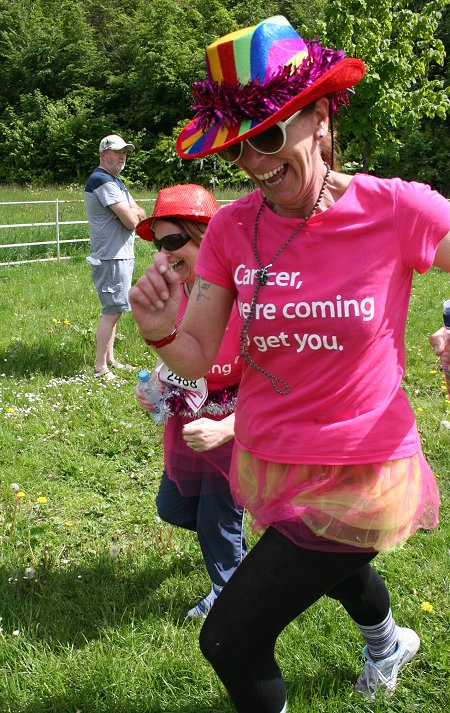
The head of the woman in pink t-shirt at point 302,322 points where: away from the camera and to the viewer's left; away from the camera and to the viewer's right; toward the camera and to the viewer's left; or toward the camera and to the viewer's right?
toward the camera and to the viewer's left

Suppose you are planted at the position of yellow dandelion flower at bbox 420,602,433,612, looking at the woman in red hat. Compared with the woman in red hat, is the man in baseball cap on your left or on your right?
right

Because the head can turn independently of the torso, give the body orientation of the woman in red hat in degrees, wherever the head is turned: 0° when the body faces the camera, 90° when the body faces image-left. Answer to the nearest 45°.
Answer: approximately 45°

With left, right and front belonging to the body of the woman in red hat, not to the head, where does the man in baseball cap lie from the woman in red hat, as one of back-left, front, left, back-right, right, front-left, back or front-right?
back-right

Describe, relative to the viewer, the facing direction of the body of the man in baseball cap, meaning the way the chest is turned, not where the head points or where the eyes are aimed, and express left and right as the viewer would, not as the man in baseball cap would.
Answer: facing to the right of the viewer

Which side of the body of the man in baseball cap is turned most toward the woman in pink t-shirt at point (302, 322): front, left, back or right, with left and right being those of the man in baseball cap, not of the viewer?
right

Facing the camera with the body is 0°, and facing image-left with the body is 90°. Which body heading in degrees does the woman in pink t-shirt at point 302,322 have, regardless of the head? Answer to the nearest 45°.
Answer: approximately 45°
